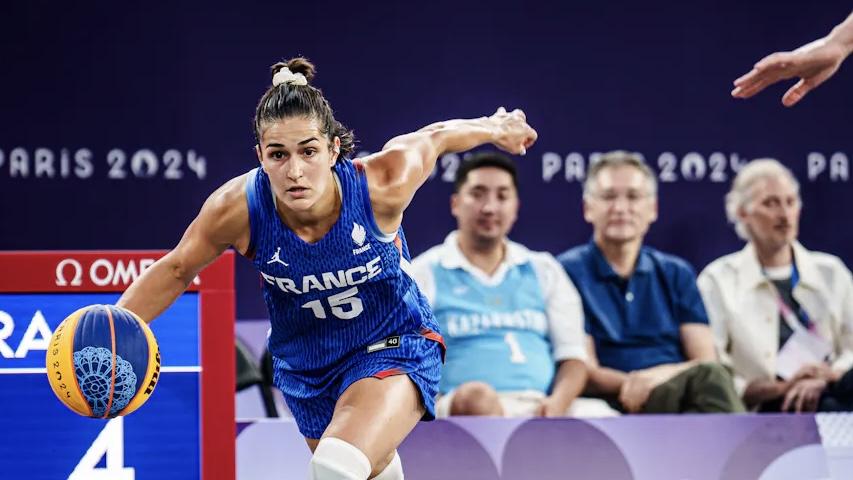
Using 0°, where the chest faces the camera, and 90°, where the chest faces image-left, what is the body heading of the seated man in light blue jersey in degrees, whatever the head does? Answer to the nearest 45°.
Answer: approximately 0°

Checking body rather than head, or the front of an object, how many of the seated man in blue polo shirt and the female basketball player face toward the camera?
2

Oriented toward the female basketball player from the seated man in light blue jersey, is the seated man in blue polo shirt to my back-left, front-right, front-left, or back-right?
back-left

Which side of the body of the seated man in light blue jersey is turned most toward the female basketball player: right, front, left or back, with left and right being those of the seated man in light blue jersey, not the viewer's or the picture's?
front

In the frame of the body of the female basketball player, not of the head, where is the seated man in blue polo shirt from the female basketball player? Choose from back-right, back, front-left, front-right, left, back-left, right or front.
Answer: back-left

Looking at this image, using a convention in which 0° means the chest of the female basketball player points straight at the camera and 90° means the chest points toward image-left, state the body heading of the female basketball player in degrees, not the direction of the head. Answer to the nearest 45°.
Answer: approximately 0°

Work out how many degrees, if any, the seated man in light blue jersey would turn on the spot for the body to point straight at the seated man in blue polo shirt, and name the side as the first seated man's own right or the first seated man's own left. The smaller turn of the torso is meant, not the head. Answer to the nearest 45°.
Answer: approximately 135° to the first seated man's own left

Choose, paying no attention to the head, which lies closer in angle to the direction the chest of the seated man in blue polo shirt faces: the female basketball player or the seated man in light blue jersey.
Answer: the female basketball player

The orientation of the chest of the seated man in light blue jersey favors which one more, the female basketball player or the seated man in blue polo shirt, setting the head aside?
the female basketball player
